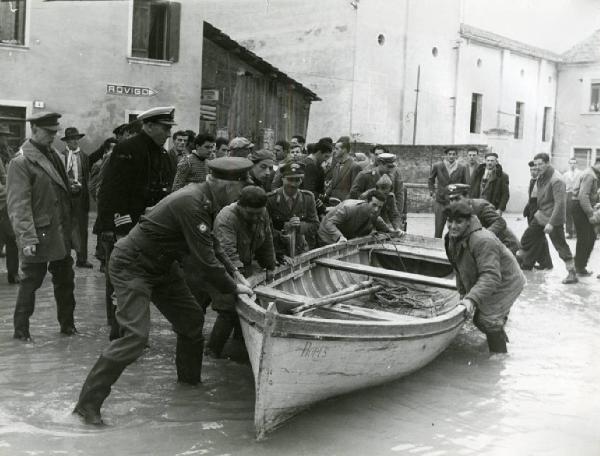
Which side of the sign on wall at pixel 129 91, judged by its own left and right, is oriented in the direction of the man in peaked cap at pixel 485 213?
front

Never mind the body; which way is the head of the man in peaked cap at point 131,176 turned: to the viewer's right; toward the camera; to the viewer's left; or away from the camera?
to the viewer's right

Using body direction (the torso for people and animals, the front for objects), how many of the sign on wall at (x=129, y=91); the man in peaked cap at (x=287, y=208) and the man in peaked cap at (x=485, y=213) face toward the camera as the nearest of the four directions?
2

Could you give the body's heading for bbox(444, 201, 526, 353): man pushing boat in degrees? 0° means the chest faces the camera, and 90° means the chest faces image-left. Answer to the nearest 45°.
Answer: approximately 45°

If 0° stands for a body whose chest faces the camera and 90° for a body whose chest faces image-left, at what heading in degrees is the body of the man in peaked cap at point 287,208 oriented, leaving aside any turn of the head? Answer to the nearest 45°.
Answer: approximately 0°

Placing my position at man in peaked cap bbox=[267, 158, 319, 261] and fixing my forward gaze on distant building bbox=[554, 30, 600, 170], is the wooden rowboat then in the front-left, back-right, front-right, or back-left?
back-right

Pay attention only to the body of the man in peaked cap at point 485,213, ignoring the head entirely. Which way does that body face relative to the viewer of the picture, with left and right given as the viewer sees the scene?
facing to the left of the viewer

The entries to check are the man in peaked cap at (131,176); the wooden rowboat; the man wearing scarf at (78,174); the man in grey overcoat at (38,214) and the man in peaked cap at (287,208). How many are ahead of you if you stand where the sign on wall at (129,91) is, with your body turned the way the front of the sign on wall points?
5

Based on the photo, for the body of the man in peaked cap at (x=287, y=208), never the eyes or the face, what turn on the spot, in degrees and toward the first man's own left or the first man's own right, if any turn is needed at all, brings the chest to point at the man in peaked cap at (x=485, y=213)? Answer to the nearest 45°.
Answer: approximately 90° to the first man's own left

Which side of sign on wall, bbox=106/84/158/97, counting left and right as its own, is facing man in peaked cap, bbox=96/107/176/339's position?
front

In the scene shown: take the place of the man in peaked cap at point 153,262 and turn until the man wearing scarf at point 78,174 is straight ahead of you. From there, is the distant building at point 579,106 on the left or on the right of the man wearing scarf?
right
